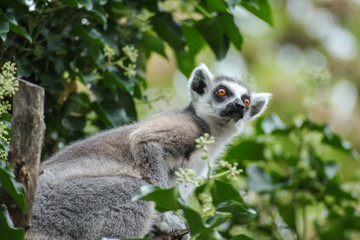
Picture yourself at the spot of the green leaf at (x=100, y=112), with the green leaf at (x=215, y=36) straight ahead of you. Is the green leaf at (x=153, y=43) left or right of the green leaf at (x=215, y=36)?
left

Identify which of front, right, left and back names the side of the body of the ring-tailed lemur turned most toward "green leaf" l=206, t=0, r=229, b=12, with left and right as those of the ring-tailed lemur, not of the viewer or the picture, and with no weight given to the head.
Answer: left

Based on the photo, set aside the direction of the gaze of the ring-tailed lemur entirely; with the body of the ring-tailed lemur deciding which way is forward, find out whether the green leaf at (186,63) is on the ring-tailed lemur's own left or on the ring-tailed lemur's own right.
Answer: on the ring-tailed lemur's own left

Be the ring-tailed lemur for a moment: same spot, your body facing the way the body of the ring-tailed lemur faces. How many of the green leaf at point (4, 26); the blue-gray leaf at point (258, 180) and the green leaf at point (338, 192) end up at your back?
1

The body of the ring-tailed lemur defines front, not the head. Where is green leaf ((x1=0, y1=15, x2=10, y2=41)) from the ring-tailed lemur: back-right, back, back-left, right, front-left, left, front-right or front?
back

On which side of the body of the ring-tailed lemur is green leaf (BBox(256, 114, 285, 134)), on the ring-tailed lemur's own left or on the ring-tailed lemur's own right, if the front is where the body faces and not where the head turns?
on the ring-tailed lemur's own left

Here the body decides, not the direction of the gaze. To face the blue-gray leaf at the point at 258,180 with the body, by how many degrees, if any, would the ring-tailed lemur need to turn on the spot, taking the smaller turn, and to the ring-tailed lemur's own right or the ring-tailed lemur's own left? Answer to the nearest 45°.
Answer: approximately 45° to the ring-tailed lemur's own left

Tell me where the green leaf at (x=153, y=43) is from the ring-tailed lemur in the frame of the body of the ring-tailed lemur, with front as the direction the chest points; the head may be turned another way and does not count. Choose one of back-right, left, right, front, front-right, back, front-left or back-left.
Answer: left

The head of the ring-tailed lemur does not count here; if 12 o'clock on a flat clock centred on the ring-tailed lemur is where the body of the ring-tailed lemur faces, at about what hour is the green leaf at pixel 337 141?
The green leaf is roughly at 11 o'clock from the ring-tailed lemur.

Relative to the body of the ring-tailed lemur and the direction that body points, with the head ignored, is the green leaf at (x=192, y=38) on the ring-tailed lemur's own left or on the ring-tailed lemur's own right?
on the ring-tailed lemur's own left

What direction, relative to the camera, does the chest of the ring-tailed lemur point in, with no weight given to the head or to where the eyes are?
to the viewer's right

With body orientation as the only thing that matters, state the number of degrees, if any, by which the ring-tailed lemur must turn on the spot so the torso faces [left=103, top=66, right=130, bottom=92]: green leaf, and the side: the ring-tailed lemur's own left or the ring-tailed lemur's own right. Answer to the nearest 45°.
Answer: approximately 135° to the ring-tailed lemur's own left

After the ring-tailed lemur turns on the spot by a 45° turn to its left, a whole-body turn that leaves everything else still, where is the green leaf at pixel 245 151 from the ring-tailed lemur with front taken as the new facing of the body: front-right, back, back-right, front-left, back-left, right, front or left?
front

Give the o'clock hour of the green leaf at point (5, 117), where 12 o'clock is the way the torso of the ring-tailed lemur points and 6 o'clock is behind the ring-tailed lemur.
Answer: The green leaf is roughly at 5 o'clock from the ring-tailed lemur.
